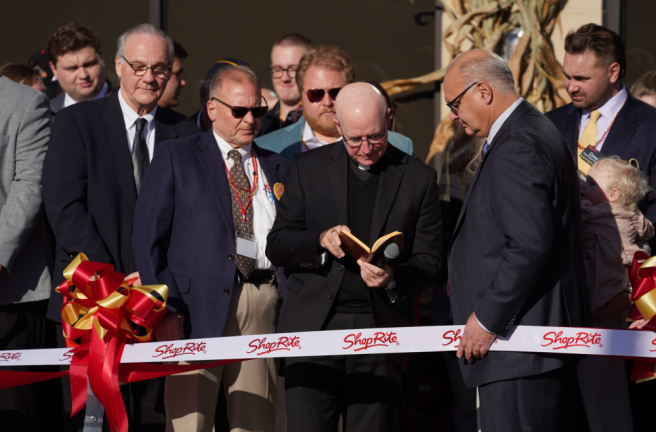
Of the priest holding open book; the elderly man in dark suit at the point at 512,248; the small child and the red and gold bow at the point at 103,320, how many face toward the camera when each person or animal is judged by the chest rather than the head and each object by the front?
2

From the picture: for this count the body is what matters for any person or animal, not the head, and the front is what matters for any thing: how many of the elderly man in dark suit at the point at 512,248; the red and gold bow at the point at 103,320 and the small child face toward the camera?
1

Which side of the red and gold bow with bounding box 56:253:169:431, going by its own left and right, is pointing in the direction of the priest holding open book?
left

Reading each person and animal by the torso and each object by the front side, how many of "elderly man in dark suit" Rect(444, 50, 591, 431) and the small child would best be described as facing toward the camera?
0

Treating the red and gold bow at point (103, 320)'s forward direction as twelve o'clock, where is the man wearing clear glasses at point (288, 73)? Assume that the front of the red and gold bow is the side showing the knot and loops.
The man wearing clear glasses is roughly at 7 o'clock from the red and gold bow.

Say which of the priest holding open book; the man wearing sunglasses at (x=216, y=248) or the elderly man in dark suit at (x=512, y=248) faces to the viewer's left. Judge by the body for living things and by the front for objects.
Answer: the elderly man in dark suit

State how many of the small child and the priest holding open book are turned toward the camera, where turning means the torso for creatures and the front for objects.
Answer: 1

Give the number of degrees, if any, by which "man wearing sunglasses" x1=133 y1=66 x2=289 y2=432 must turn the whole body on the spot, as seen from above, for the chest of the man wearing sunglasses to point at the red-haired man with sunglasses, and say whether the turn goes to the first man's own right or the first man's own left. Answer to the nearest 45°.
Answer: approximately 90° to the first man's own left

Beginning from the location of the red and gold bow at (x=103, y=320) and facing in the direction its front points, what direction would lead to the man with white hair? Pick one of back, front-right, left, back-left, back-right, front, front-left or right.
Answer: back

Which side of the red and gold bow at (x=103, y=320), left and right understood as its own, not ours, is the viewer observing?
front

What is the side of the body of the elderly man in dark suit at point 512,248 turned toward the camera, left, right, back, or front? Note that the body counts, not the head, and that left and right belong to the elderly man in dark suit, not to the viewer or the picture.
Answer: left

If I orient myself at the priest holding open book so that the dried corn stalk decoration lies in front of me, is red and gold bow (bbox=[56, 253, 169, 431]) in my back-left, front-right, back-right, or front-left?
back-left

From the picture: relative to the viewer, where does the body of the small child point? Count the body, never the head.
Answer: to the viewer's left

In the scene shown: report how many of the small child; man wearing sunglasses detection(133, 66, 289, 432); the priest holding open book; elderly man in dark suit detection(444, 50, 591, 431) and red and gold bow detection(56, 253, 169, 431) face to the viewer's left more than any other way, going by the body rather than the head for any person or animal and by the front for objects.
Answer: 2
